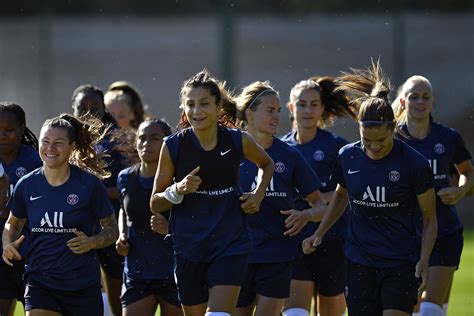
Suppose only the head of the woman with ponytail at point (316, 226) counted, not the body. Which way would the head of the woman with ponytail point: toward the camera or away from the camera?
toward the camera

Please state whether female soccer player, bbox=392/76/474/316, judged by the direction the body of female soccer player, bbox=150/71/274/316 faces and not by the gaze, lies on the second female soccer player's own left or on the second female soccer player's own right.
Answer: on the second female soccer player's own left

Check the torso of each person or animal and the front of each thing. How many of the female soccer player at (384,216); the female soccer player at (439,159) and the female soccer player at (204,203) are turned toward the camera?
3

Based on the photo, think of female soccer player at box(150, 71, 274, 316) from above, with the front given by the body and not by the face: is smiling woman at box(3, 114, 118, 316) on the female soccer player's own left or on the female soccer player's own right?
on the female soccer player's own right

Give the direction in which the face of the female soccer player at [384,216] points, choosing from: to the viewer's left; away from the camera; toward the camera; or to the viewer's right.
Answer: toward the camera

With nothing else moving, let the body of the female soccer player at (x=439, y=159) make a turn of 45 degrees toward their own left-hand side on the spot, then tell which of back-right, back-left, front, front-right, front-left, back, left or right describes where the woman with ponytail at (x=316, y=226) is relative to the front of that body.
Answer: back-right

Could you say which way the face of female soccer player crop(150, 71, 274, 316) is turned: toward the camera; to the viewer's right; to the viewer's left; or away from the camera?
toward the camera

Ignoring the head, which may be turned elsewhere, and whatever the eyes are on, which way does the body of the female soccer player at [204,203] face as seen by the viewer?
toward the camera

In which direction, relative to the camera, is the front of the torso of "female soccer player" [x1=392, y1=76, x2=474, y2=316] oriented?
toward the camera

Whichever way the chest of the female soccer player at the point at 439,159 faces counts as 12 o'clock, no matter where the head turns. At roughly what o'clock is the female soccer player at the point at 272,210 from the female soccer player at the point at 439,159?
the female soccer player at the point at 272,210 is roughly at 2 o'clock from the female soccer player at the point at 439,159.

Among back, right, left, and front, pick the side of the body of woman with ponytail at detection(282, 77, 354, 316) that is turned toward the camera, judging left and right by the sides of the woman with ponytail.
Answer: front
